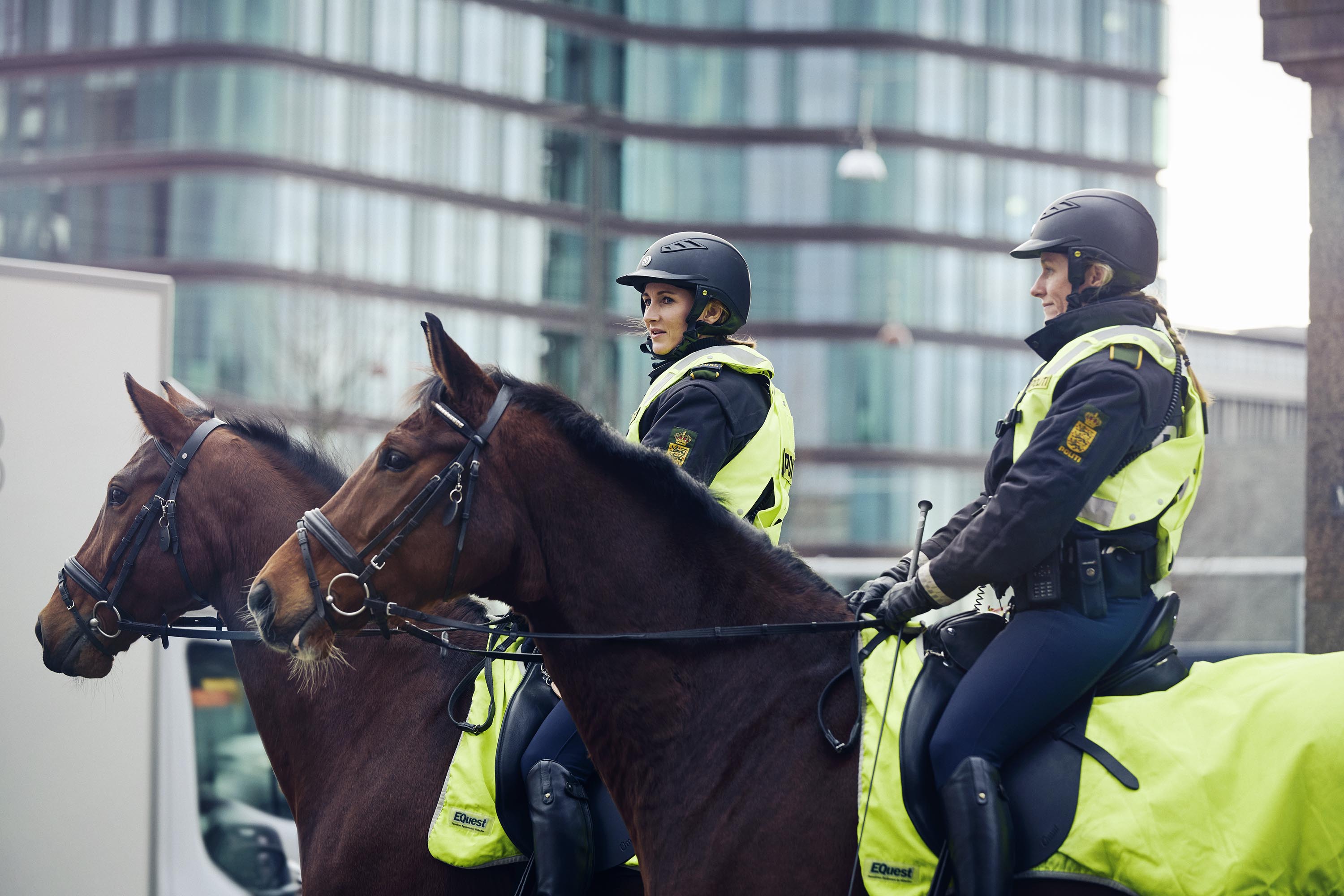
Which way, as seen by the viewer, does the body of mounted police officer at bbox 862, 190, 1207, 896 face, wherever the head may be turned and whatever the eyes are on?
to the viewer's left

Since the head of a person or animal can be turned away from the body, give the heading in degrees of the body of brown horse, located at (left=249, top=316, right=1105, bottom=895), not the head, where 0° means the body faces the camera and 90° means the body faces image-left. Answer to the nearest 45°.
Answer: approximately 90°

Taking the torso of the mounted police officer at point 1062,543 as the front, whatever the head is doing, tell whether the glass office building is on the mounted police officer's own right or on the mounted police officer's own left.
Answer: on the mounted police officer's own right

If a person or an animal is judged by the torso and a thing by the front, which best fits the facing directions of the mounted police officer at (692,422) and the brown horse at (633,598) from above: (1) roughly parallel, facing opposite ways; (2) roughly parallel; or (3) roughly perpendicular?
roughly parallel

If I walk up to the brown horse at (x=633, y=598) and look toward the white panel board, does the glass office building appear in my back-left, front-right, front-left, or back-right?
front-right

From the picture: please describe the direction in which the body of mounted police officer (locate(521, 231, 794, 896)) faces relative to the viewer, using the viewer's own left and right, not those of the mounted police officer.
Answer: facing to the left of the viewer

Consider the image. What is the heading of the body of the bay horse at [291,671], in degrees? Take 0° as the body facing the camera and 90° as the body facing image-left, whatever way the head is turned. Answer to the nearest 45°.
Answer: approximately 90°

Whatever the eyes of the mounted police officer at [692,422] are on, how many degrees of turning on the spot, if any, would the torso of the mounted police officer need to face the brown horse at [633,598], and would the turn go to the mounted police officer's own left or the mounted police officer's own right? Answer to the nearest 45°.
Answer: approximately 90° to the mounted police officer's own left

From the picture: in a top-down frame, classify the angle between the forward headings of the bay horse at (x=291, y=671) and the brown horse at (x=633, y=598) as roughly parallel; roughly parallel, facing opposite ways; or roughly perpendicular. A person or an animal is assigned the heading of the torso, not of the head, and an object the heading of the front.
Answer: roughly parallel

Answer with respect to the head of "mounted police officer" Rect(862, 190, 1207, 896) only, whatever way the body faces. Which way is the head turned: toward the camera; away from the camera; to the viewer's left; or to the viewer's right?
to the viewer's left

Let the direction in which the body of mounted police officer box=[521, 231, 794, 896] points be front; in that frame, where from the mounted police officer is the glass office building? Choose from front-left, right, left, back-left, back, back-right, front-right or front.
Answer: right
